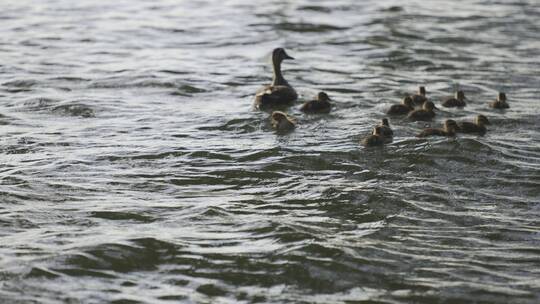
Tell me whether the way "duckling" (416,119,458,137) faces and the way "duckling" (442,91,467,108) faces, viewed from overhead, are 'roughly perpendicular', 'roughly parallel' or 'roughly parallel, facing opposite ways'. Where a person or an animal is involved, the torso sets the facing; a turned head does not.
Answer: roughly parallel

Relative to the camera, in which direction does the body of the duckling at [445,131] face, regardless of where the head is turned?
to the viewer's right

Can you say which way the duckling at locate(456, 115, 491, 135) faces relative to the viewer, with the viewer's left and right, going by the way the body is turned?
facing to the right of the viewer

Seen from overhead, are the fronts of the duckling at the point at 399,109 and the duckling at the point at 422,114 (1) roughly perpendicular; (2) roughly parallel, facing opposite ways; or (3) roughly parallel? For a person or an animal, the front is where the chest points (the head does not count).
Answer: roughly parallel

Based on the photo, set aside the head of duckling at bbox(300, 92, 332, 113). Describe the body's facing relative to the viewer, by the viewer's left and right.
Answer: facing to the right of the viewer

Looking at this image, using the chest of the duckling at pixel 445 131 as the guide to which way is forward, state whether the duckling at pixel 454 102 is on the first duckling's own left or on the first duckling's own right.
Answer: on the first duckling's own left

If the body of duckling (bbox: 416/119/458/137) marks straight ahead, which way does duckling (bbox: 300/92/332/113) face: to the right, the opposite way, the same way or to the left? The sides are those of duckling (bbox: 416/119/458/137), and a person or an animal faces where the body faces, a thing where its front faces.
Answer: the same way

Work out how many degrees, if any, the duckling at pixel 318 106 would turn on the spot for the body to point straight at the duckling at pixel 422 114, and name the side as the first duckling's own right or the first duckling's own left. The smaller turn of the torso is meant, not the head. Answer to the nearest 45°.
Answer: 0° — it already faces it

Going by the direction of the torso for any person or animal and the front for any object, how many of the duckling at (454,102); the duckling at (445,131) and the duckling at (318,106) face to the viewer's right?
3

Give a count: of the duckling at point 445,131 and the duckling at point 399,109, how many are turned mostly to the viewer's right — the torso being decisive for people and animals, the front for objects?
2

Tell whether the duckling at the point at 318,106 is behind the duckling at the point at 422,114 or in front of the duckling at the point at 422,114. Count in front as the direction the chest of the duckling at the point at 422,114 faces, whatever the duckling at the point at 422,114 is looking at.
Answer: behind

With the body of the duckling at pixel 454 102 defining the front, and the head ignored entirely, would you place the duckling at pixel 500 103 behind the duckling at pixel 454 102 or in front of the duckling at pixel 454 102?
in front

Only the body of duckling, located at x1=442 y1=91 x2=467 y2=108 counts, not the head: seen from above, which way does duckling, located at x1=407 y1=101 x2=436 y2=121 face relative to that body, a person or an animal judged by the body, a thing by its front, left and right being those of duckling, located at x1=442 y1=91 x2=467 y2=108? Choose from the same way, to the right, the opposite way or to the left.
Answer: the same way

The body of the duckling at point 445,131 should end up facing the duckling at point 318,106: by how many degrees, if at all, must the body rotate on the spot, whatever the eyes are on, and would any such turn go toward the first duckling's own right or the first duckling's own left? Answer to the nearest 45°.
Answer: approximately 135° to the first duckling's own left

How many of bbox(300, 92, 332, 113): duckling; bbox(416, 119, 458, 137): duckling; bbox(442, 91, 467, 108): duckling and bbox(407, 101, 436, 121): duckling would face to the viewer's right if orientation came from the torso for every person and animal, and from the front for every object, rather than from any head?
4

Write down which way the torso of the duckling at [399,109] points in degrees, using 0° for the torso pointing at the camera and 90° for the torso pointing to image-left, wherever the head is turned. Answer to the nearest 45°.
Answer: approximately 270°

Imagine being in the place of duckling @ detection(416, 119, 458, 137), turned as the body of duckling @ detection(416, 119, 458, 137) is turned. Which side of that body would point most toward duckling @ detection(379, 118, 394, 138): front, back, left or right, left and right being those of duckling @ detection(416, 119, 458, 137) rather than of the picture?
back
